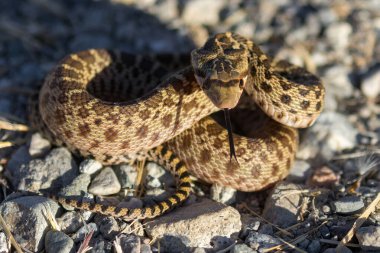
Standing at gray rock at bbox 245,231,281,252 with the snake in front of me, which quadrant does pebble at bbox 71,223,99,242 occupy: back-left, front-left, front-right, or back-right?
front-left

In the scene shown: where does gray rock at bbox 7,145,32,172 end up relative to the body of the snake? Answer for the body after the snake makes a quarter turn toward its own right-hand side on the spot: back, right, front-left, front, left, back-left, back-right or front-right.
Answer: front

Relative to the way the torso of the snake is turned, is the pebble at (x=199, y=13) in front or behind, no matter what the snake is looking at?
behind

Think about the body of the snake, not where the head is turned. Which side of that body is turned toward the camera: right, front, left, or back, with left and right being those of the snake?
front

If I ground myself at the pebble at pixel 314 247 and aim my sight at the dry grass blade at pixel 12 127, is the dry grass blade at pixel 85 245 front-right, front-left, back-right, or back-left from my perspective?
front-left

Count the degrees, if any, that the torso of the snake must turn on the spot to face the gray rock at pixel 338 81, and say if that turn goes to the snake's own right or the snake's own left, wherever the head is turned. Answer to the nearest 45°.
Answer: approximately 135° to the snake's own left

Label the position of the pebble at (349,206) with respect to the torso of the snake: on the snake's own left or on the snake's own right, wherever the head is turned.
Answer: on the snake's own left

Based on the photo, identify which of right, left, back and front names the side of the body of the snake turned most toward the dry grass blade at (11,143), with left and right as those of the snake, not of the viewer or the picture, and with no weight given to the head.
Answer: right

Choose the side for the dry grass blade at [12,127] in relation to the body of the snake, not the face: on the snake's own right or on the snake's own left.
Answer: on the snake's own right

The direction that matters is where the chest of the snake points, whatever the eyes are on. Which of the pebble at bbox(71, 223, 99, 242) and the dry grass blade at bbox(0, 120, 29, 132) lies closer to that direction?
the pebble

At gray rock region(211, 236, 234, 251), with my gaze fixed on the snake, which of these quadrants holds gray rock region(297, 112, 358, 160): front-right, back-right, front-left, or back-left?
front-right
